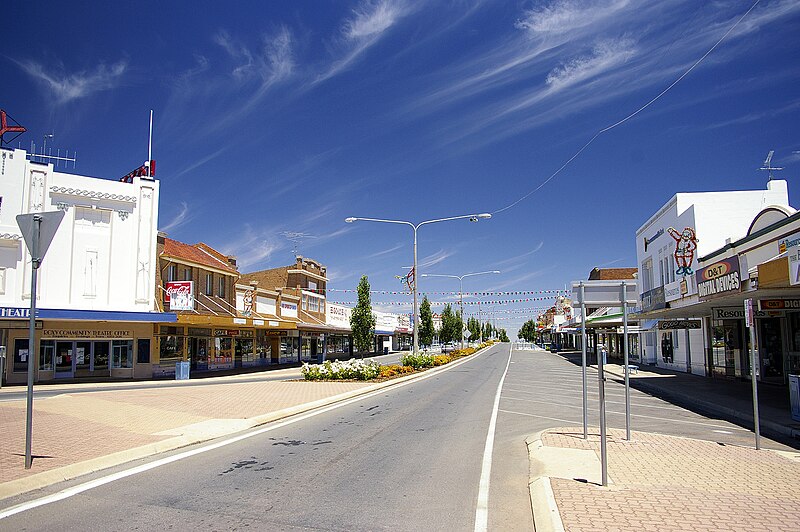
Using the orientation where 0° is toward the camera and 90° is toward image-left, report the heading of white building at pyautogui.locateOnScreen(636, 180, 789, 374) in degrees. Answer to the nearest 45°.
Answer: approximately 45°

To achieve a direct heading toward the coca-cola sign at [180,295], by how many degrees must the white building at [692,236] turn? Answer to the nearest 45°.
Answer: approximately 45° to its right

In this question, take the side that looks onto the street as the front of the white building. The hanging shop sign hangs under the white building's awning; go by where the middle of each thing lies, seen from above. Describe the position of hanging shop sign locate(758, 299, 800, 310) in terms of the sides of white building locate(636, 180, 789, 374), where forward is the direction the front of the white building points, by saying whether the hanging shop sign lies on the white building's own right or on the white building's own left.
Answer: on the white building's own left

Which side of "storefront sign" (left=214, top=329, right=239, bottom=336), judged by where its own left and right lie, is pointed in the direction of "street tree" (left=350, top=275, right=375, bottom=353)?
left
